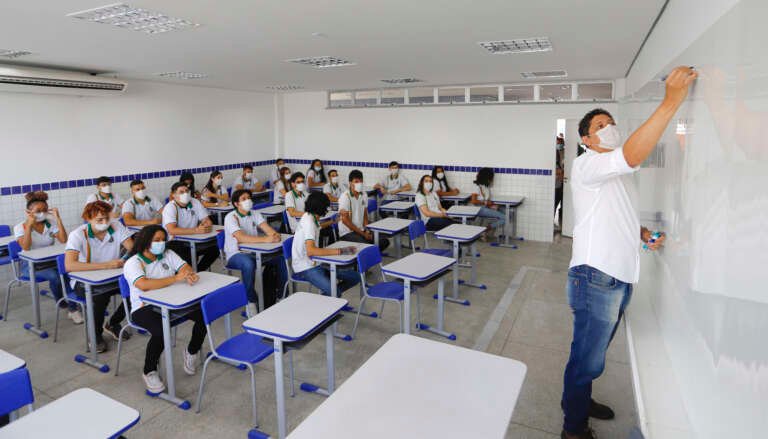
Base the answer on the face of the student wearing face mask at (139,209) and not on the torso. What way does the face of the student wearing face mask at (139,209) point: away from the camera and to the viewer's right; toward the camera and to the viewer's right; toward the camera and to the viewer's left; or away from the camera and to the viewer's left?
toward the camera and to the viewer's right

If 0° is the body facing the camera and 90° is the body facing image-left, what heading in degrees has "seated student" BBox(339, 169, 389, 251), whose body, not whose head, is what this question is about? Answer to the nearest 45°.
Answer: approximately 315°

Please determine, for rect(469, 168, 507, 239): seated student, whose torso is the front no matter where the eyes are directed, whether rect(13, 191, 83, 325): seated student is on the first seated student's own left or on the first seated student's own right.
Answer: on the first seated student's own right

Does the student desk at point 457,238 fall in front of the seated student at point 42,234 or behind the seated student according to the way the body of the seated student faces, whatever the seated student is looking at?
in front

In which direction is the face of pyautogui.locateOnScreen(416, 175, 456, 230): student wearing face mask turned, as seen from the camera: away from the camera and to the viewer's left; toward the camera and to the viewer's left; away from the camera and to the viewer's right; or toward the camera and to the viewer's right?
toward the camera and to the viewer's right

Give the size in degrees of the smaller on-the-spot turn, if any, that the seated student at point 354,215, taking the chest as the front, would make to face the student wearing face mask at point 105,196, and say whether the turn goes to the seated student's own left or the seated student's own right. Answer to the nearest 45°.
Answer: approximately 135° to the seated student's own right

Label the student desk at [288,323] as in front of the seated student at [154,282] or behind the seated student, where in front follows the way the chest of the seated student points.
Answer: in front
